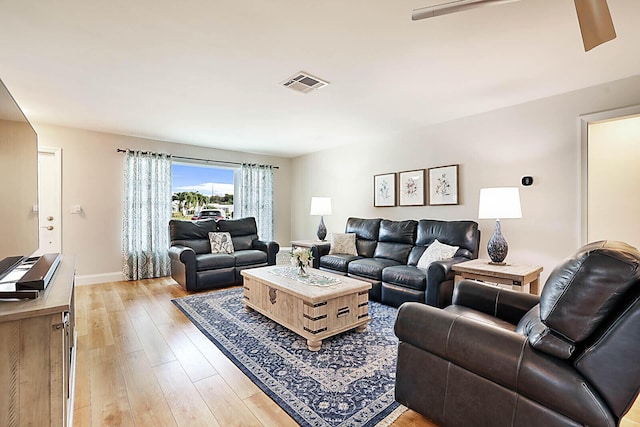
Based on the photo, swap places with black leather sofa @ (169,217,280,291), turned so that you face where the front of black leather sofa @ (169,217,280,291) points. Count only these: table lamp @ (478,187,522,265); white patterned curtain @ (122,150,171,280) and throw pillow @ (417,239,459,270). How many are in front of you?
2

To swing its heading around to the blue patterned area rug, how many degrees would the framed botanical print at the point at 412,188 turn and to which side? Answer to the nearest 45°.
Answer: approximately 45° to its left

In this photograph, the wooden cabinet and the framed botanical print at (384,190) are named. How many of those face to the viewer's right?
1

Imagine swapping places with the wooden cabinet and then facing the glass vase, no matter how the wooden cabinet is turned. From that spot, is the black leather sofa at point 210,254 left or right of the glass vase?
left

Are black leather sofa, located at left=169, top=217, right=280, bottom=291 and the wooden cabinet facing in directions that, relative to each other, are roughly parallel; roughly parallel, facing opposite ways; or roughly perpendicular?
roughly perpendicular

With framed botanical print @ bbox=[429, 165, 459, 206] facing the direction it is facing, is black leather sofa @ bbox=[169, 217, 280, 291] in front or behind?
in front

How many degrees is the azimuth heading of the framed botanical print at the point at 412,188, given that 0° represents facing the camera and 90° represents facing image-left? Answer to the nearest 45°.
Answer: approximately 45°

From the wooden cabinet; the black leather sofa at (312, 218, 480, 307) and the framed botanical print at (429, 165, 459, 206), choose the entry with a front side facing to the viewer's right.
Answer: the wooden cabinet

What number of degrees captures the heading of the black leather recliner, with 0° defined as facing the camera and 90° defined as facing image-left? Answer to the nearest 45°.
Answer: approximately 135°

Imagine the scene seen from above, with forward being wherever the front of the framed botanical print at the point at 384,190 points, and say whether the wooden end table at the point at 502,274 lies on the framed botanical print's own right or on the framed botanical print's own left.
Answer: on the framed botanical print's own left

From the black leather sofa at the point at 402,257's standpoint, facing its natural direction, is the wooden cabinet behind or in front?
in front

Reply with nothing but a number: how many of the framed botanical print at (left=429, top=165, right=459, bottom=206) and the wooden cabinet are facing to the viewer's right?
1

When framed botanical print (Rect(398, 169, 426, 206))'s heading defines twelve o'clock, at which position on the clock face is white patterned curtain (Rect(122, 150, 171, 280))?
The white patterned curtain is roughly at 1 o'clock from the framed botanical print.

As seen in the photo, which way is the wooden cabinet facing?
to the viewer's right
